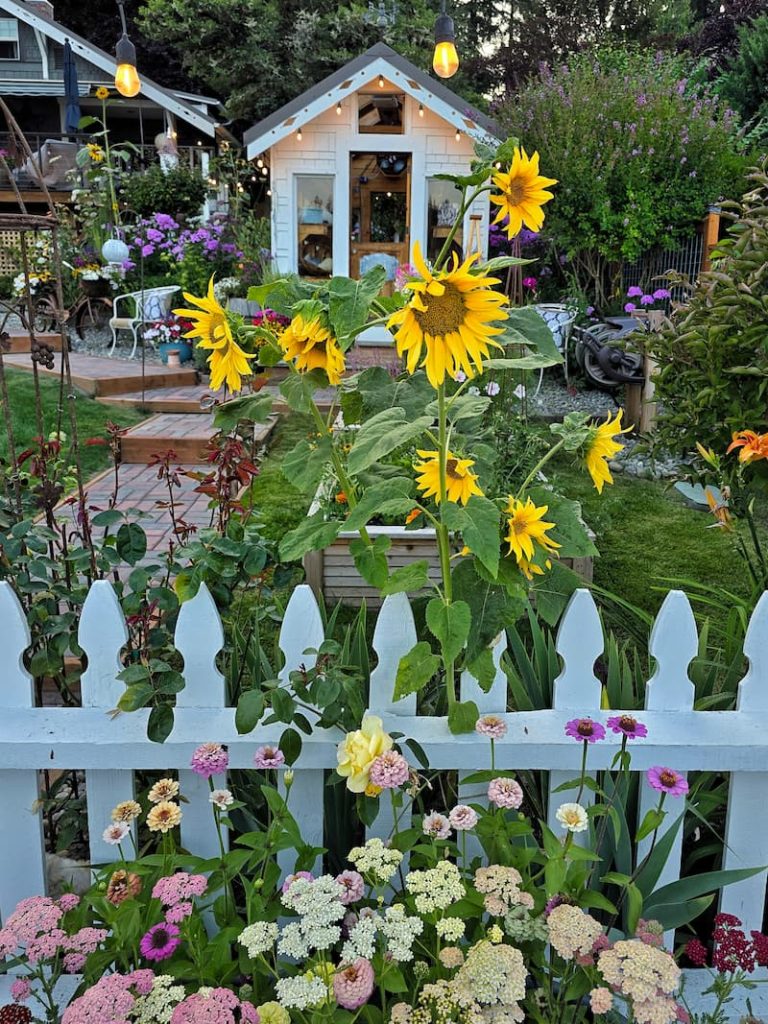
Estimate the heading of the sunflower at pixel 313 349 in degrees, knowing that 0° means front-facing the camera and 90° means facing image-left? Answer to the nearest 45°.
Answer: approximately 45°

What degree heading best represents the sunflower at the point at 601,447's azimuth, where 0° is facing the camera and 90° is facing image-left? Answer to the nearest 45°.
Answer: approximately 270°

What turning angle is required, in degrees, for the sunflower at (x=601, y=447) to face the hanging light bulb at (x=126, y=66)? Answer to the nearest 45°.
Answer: approximately 135° to its left

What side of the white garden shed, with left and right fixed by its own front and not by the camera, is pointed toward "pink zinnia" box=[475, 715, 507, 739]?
front

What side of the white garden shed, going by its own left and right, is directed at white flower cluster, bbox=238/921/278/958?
front

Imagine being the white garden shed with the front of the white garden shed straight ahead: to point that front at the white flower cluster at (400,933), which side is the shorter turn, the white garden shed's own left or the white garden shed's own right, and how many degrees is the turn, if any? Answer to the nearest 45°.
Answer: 0° — it already faces it

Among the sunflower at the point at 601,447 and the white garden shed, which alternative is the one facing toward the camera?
the white garden shed

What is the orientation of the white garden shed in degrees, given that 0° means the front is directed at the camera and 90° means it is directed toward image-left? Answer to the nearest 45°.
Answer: approximately 0°

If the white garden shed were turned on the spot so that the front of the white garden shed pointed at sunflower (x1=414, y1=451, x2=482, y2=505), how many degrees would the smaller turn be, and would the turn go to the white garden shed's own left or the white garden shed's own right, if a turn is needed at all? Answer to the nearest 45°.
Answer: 0° — it already faces it

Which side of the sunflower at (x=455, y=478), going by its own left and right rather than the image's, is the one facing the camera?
front

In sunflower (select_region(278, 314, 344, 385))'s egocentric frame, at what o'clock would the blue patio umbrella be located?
The blue patio umbrella is roughly at 4 o'clock from the sunflower.

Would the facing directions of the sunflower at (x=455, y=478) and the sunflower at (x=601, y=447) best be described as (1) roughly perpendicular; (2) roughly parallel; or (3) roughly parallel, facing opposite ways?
roughly perpendicular

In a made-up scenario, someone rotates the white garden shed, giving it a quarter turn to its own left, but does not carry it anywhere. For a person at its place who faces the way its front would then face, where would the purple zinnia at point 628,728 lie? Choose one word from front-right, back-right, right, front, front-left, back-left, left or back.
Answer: right
